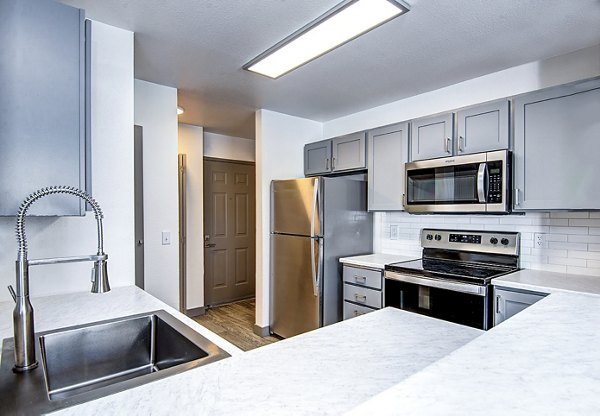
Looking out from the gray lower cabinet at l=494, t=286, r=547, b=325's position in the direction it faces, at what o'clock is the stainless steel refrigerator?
The stainless steel refrigerator is roughly at 2 o'clock from the gray lower cabinet.

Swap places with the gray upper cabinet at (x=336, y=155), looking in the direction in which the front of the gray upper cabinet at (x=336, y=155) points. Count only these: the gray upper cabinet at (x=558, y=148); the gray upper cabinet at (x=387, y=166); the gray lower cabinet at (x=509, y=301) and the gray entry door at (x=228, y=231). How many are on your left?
3

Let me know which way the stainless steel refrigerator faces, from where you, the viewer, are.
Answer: facing the viewer and to the left of the viewer

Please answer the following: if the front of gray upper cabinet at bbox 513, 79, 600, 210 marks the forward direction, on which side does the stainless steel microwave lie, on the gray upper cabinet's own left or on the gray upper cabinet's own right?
on the gray upper cabinet's own right

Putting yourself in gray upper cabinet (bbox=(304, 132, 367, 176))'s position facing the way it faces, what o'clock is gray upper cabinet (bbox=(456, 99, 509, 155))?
gray upper cabinet (bbox=(456, 99, 509, 155)) is roughly at 9 o'clock from gray upper cabinet (bbox=(304, 132, 367, 176)).

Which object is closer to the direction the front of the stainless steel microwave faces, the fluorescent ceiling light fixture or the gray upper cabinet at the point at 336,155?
the fluorescent ceiling light fixture

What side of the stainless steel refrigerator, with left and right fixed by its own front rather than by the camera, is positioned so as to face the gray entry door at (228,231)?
right
